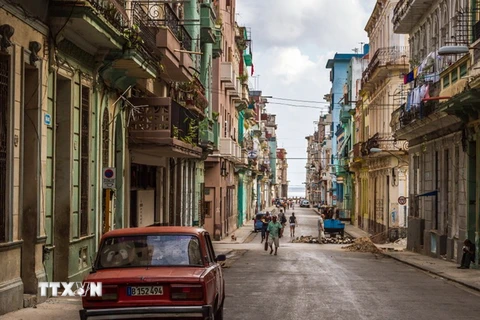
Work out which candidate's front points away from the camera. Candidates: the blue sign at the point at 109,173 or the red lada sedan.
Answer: the red lada sedan

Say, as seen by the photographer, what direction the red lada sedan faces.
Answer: facing away from the viewer

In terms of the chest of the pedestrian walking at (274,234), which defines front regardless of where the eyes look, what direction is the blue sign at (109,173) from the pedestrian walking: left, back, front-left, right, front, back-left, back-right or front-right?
front

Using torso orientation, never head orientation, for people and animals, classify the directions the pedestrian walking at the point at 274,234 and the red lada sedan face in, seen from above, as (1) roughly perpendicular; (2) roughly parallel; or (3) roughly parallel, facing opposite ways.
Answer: roughly parallel, facing opposite ways

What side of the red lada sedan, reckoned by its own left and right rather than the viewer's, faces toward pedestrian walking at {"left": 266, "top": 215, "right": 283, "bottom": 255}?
front

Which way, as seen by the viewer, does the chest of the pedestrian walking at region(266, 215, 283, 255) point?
toward the camera
